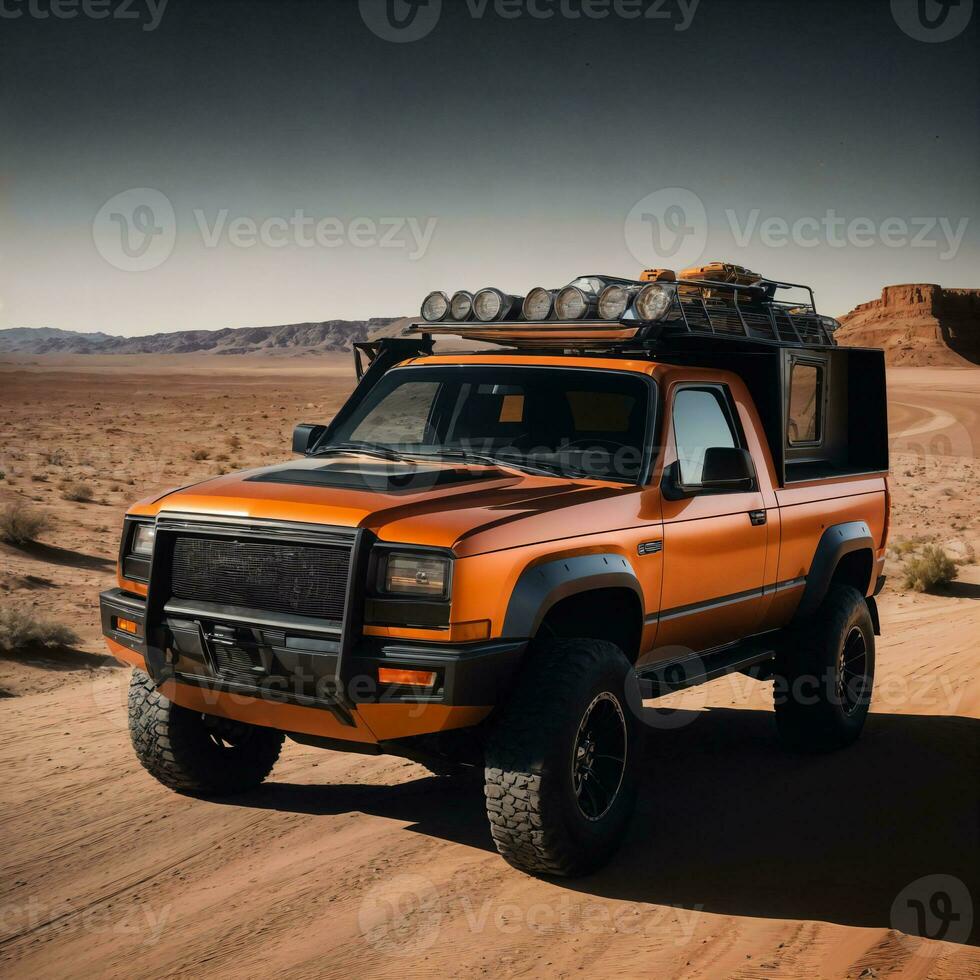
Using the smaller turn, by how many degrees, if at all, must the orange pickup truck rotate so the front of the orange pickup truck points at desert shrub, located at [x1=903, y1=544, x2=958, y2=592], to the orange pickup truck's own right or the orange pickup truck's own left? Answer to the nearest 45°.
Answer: approximately 180°

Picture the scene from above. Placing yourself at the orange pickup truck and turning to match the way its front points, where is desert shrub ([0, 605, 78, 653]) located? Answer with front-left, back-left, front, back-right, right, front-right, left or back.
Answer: right

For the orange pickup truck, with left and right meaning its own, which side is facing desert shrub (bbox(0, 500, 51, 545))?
right

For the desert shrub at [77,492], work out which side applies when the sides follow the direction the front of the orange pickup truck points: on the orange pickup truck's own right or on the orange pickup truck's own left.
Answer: on the orange pickup truck's own right

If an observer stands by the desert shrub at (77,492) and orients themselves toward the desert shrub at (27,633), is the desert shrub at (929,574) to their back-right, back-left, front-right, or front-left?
front-left

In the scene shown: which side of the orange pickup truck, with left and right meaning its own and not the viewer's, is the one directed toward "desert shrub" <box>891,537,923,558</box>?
back

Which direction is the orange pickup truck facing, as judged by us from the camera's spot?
facing the viewer and to the left of the viewer
